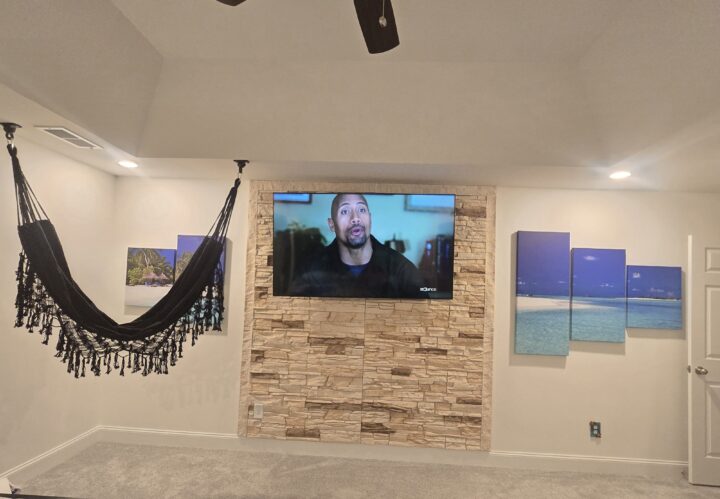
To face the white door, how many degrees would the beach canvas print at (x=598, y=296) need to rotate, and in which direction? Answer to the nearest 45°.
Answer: approximately 90° to its left

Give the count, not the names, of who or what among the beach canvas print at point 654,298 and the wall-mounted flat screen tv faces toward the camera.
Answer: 2

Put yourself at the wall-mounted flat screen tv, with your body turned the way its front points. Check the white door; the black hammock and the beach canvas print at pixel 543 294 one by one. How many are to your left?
2

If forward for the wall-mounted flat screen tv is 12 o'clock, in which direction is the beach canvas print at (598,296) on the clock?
The beach canvas print is roughly at 9 o'clock from the wall-mounted flat screen tv.

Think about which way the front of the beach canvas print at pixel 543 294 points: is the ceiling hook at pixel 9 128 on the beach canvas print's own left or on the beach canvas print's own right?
on the beach canvas print's own right

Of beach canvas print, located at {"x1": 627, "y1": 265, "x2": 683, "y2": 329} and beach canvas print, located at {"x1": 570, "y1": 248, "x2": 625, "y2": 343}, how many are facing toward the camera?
2

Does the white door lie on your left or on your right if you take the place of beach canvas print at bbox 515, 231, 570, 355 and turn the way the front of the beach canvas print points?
on your left

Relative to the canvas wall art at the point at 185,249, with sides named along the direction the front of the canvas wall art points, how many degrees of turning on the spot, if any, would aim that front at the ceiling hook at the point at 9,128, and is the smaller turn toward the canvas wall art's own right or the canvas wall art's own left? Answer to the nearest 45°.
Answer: approximately 45° to the canvas wall art's own right
